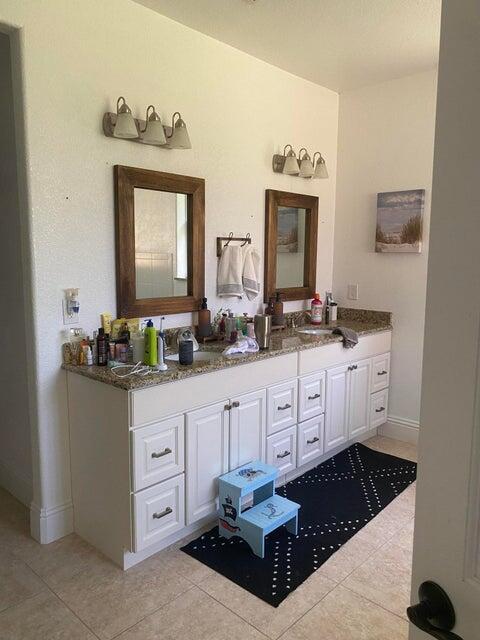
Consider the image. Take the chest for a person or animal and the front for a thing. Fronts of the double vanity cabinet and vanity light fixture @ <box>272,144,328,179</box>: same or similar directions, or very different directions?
same or similar directions

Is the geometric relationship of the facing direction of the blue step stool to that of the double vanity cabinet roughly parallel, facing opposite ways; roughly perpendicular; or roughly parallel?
roughly parallel

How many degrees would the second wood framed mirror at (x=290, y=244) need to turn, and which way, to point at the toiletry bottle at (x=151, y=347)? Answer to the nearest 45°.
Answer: approximately 90° to its right

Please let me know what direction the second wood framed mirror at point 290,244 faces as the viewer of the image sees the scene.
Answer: facing the viewer and to the right of the viewer

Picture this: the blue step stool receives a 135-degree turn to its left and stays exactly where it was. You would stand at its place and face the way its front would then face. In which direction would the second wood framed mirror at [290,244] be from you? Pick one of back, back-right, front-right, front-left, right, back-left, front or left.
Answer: front

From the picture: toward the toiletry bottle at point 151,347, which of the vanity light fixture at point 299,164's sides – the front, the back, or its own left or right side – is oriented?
right

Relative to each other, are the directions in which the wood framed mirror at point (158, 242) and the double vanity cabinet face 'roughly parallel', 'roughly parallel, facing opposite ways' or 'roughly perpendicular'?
roughly parallel

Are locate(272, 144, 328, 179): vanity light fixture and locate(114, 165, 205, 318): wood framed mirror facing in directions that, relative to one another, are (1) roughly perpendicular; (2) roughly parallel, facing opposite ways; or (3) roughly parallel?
roughly parallel

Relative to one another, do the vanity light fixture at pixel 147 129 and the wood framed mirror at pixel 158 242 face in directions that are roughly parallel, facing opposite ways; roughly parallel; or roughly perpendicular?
roughly parallel

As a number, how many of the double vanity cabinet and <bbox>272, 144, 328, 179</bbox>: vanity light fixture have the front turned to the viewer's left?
0

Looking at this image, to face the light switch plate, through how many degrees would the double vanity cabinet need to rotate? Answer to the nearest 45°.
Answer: approximately 90° to its left

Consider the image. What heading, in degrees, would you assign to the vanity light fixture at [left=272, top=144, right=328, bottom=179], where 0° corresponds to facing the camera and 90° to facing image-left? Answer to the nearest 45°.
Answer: approximately 315°

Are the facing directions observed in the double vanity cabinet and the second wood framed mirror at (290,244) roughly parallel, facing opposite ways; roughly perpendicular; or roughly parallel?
roughly parallel

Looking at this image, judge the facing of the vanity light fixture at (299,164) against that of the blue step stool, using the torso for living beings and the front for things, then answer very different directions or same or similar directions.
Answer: same or similar directions

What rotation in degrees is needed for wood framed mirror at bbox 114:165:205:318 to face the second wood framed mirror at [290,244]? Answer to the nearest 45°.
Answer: approximately 90° to its left
